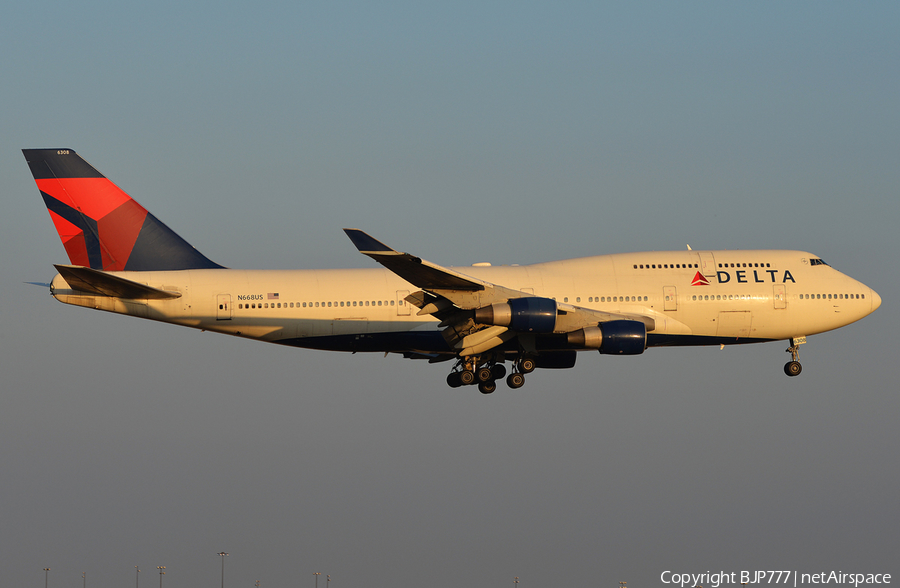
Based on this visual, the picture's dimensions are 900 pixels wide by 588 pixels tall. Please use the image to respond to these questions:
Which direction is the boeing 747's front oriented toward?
to the viewer's right

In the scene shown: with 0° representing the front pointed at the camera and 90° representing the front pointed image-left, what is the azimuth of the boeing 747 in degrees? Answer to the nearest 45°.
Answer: approximately 270°
